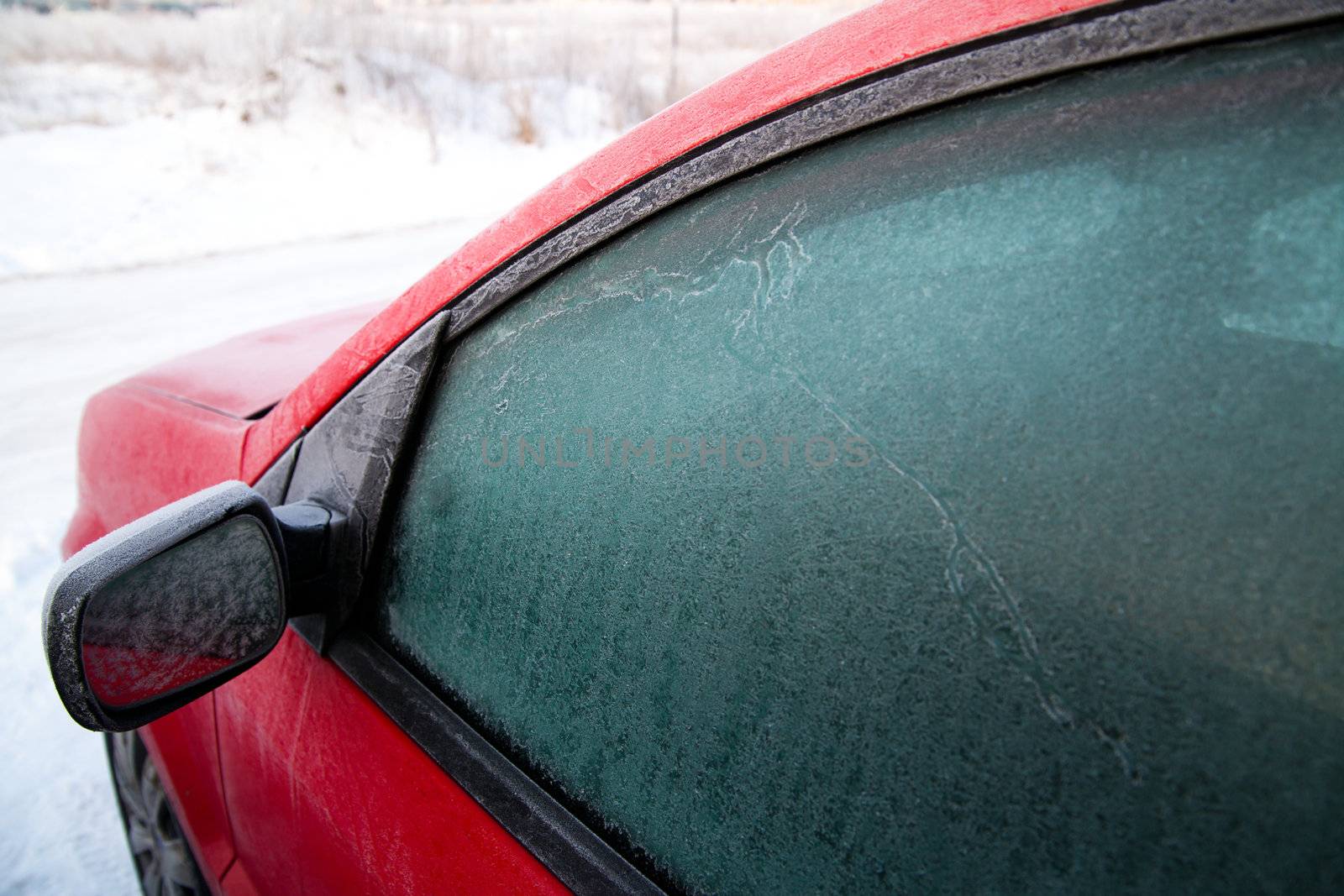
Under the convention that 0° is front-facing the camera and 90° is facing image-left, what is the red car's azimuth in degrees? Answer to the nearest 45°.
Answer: approximately 135°
